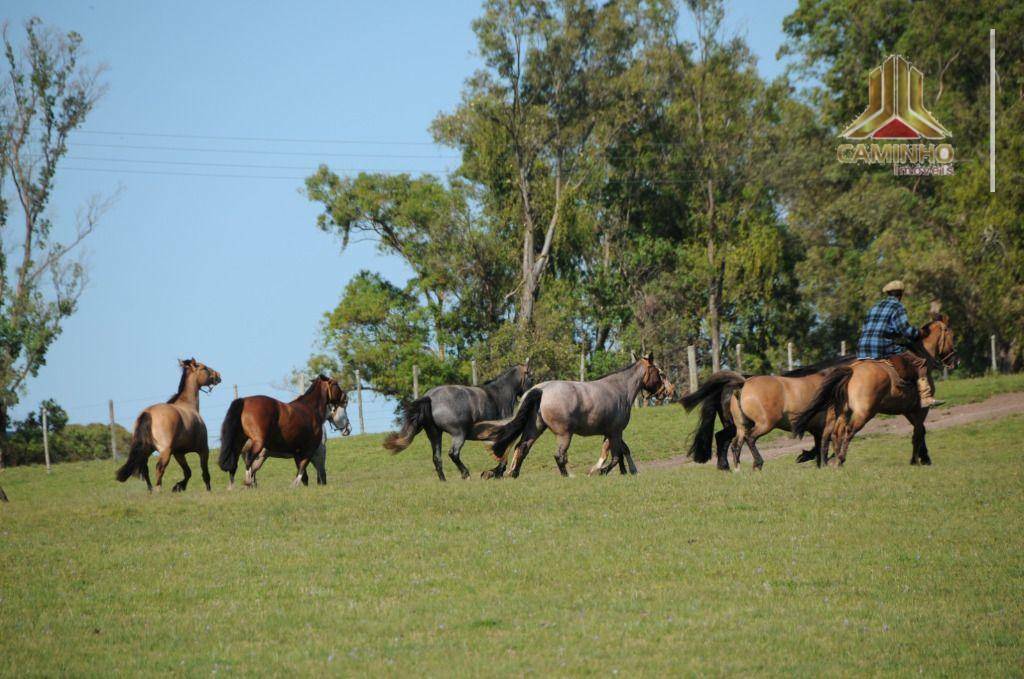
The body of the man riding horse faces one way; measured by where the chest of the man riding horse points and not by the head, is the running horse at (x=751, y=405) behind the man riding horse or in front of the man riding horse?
behind

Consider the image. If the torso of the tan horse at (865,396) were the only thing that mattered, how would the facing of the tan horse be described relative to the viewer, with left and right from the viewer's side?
facing away from the viewer and to the right of the viewer

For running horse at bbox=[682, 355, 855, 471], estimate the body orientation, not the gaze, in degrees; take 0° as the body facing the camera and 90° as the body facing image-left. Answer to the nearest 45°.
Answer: approximately 225°

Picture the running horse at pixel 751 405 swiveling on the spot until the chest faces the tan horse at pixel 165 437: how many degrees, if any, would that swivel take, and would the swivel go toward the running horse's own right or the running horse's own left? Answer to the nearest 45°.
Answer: approximately 135° to the running horse's own left

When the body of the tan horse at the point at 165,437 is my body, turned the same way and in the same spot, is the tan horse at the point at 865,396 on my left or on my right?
on my right

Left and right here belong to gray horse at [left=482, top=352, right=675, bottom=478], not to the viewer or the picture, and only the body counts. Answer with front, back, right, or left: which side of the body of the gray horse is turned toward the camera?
right

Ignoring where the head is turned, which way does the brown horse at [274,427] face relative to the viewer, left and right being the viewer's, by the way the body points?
facing to the right of the viewer

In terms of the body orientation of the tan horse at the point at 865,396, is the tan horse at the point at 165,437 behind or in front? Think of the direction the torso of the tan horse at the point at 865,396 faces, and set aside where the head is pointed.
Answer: behind

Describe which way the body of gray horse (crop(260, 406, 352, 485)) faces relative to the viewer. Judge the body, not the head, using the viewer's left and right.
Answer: facing to the right of the viewer

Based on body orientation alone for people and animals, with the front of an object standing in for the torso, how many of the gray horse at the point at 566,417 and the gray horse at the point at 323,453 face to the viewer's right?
2

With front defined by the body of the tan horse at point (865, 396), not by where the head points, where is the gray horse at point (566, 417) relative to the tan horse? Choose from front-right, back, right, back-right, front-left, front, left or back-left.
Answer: back-left
